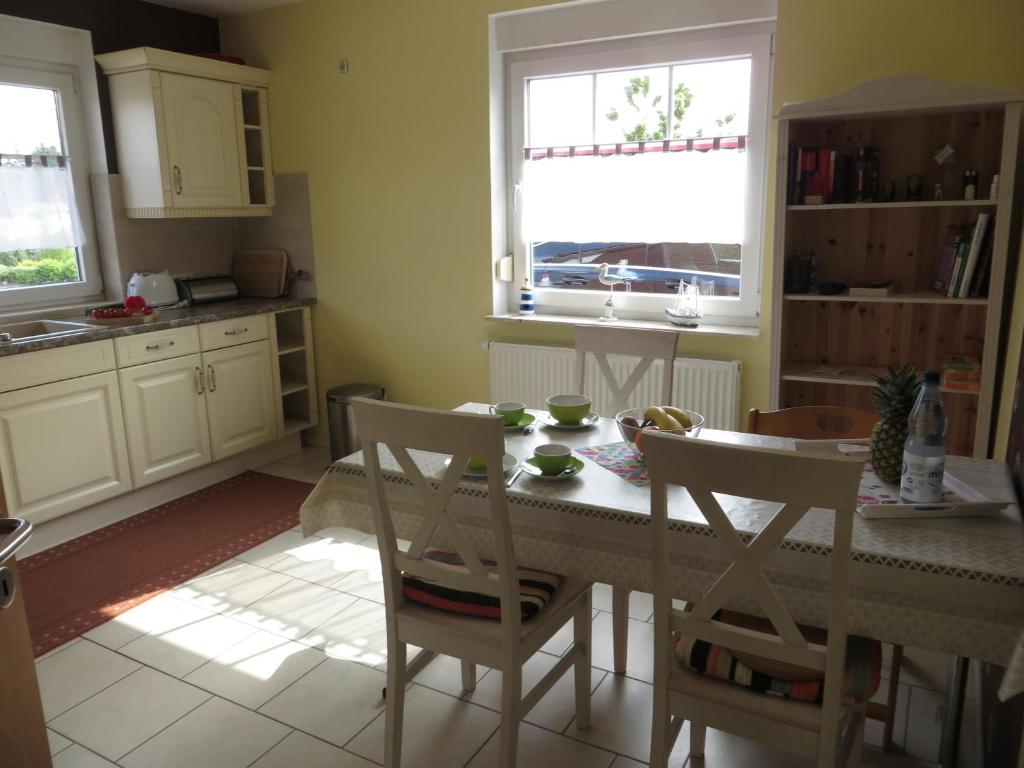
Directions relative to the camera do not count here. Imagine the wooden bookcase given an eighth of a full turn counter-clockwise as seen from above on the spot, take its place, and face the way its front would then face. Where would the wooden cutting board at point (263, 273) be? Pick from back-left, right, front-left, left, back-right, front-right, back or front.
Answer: back-right

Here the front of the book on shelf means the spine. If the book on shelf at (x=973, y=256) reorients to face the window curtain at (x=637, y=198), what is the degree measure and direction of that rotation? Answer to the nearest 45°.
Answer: approximately 90° to its right

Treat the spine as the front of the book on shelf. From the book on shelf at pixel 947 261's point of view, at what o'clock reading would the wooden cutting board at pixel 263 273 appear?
The wooden cutting board is roughly at 3 o'clock from the book on shelf.

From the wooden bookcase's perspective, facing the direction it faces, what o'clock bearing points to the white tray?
The white tray is roughly at 12 o'clock from the wooden bookcase.

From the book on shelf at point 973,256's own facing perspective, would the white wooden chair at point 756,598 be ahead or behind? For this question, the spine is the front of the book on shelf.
ahead

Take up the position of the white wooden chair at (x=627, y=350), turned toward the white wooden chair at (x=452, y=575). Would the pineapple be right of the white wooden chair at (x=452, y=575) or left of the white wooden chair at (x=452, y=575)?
left

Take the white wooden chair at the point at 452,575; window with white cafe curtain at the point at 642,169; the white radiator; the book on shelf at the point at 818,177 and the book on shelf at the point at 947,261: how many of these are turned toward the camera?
4

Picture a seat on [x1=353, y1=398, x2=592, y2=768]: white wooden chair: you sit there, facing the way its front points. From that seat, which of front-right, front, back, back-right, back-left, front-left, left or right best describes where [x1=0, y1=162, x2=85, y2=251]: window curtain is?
left

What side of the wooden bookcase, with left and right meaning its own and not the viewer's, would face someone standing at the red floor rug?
right

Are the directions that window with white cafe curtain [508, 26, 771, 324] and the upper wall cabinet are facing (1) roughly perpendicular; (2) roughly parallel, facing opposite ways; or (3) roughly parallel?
roughly perpendicular

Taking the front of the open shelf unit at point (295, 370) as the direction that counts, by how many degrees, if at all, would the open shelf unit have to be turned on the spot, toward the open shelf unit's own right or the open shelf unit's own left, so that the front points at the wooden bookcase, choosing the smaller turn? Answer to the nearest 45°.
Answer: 0° — it already faces it

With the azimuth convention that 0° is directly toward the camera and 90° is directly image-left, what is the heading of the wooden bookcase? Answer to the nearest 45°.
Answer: approximately 0°

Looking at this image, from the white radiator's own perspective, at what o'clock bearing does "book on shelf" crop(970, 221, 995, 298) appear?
The book on shelf is roughly at 10 o'clock from the white radiator.
